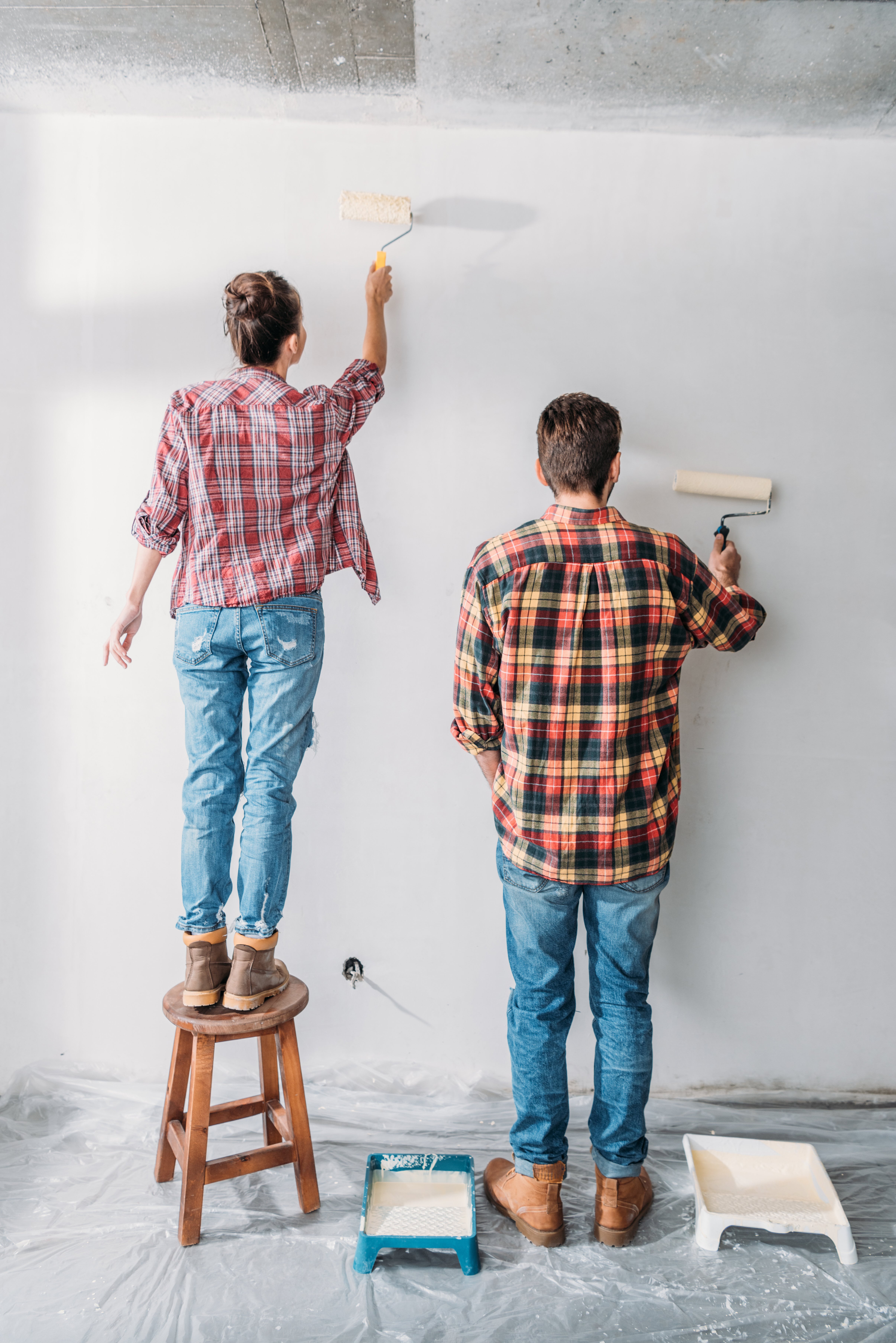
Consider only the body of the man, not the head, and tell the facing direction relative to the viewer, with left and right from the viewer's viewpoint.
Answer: facing away from the viewer

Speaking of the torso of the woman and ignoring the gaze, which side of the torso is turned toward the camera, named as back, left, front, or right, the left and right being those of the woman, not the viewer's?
back

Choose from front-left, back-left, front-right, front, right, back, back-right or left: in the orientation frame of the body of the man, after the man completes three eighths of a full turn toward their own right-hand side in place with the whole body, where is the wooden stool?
back-right

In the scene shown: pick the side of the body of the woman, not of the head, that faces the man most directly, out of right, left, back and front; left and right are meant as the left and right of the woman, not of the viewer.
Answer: right

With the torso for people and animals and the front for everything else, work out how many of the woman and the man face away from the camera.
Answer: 2

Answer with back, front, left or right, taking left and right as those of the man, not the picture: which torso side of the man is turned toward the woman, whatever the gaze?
left
